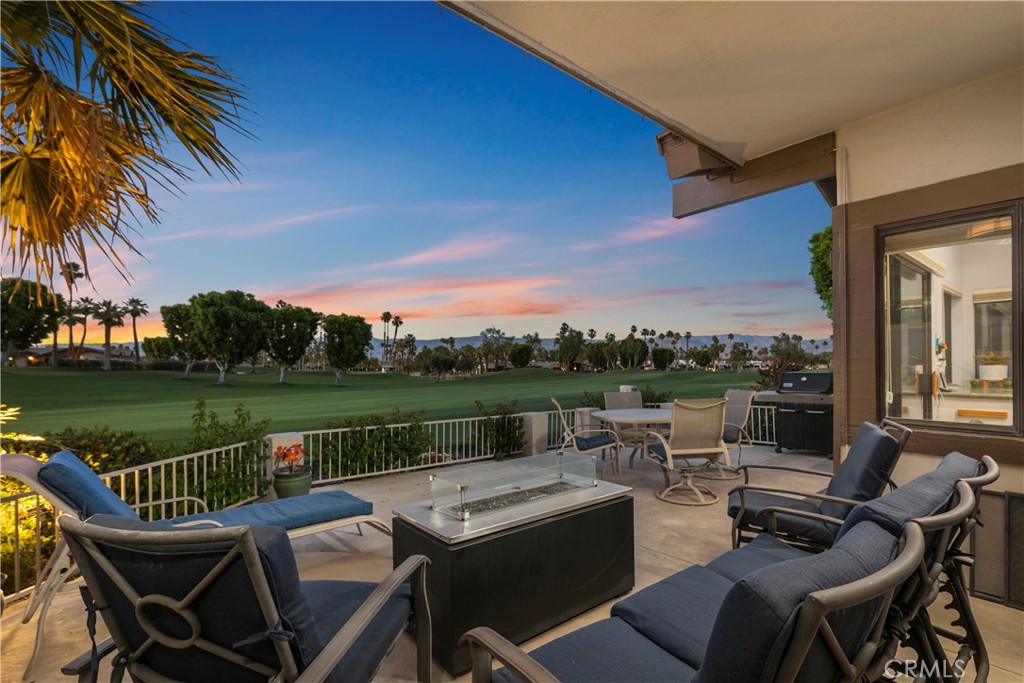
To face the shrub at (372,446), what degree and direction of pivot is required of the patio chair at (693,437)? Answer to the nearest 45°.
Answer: approximately 45° to its left

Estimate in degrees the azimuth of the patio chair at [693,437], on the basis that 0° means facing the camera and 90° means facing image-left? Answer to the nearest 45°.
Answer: approximately 135°

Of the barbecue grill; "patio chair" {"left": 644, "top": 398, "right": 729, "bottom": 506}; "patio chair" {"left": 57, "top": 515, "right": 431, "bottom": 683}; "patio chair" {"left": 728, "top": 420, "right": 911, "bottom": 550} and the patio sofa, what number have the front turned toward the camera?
1

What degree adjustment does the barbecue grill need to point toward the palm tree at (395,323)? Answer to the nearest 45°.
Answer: approximately 135° to its right

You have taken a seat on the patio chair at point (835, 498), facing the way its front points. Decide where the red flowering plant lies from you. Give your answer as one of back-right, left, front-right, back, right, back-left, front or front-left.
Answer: front

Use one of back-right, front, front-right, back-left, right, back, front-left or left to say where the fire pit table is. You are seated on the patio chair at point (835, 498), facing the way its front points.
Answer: front-left

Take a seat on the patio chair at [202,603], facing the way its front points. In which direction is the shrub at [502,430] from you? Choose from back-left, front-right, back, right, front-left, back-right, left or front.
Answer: front

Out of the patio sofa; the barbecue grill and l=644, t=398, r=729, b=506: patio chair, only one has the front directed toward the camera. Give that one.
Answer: the barbecue grill

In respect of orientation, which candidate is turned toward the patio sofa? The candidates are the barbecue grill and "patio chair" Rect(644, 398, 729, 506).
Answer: the barbecue grill

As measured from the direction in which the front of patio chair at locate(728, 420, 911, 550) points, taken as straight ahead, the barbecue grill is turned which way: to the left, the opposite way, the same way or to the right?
to the left

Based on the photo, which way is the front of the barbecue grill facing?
toward the camera

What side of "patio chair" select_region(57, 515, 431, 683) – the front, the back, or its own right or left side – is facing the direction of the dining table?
front

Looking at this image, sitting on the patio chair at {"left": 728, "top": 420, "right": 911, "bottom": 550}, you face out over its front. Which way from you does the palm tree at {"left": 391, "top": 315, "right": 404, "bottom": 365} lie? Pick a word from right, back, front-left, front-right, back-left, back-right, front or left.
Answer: front-right

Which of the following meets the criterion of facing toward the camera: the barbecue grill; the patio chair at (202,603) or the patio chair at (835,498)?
the barbecue grill

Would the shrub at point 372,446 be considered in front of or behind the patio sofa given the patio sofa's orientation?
in front

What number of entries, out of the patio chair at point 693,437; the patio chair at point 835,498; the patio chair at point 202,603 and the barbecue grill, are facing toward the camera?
1

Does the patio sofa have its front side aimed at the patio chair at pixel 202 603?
no

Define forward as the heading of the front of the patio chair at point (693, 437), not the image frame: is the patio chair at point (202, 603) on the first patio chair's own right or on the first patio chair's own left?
on the first patio chair's own left

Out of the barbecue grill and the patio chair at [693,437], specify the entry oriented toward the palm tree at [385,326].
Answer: the patio chair
